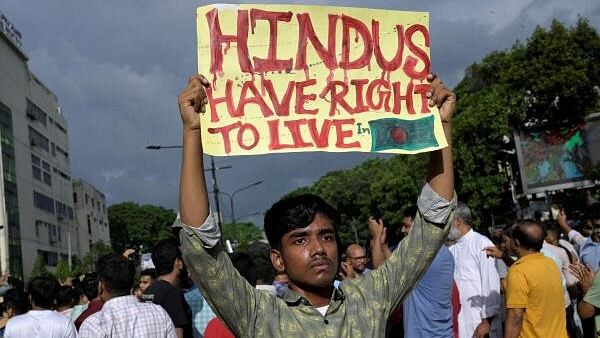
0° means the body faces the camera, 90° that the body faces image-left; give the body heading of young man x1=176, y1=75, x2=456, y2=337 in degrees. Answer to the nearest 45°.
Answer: approximately 0°

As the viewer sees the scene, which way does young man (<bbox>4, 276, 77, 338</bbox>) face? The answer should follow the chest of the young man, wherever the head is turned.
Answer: away from the camera

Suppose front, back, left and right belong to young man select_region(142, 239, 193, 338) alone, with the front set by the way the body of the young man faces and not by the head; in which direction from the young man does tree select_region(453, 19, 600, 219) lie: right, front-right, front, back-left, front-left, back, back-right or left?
front

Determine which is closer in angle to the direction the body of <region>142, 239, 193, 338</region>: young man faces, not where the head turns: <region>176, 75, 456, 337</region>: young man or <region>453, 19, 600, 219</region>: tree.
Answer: the tree

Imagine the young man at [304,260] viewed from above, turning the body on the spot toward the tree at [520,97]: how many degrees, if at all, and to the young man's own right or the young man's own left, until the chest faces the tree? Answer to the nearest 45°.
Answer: approximately 180°

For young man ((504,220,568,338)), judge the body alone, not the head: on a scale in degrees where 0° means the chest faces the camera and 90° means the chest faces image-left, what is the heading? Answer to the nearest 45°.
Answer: approximately 135°

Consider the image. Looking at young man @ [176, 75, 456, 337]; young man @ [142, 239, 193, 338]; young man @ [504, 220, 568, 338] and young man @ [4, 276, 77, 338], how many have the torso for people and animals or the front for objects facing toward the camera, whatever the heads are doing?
1

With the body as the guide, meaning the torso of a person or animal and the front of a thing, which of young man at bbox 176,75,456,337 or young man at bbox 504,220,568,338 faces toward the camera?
young man at bbox 176,75,456,337

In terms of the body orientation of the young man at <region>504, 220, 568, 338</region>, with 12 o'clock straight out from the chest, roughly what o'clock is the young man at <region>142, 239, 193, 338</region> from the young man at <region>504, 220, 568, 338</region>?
the young man at <region>142, 239, 193, 338</region> is roughly at 10 o'clock from the young man at <region>504, 220, 568, 338</region>.

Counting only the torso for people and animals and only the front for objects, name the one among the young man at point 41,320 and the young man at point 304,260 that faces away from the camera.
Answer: the young man at point 41,320

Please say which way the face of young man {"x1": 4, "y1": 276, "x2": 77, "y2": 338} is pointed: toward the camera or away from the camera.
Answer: away from the camera

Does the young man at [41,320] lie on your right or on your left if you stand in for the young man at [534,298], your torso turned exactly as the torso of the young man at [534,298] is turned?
on your left

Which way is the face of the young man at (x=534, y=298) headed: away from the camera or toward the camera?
away from the camera

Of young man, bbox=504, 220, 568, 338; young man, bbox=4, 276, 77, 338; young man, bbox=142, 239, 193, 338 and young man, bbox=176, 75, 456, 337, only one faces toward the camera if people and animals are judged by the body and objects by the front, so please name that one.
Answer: young man, bbox=176, 75, 456, 337

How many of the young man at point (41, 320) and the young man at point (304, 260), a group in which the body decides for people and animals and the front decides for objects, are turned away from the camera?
1

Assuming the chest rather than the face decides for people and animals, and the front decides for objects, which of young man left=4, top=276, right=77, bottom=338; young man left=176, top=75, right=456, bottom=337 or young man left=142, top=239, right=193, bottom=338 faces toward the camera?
young man left=176, top=75, right=456, bottom=337
